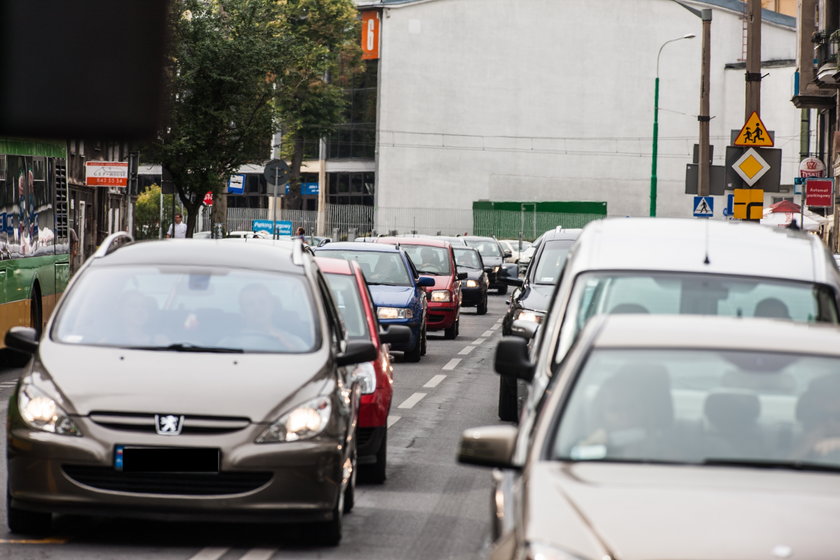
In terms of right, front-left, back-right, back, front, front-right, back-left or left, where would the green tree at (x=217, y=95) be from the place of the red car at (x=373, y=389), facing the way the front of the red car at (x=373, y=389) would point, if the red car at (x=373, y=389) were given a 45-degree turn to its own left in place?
back-left

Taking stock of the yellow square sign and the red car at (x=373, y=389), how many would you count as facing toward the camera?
2

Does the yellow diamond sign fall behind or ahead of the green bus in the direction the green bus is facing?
behind

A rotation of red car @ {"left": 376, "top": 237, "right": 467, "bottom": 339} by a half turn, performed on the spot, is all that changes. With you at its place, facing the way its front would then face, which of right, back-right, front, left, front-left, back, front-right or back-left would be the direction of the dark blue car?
back

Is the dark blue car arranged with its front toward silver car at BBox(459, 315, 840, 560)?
yes

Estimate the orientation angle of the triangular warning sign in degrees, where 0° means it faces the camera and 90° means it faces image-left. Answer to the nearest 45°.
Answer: approximately 0°
